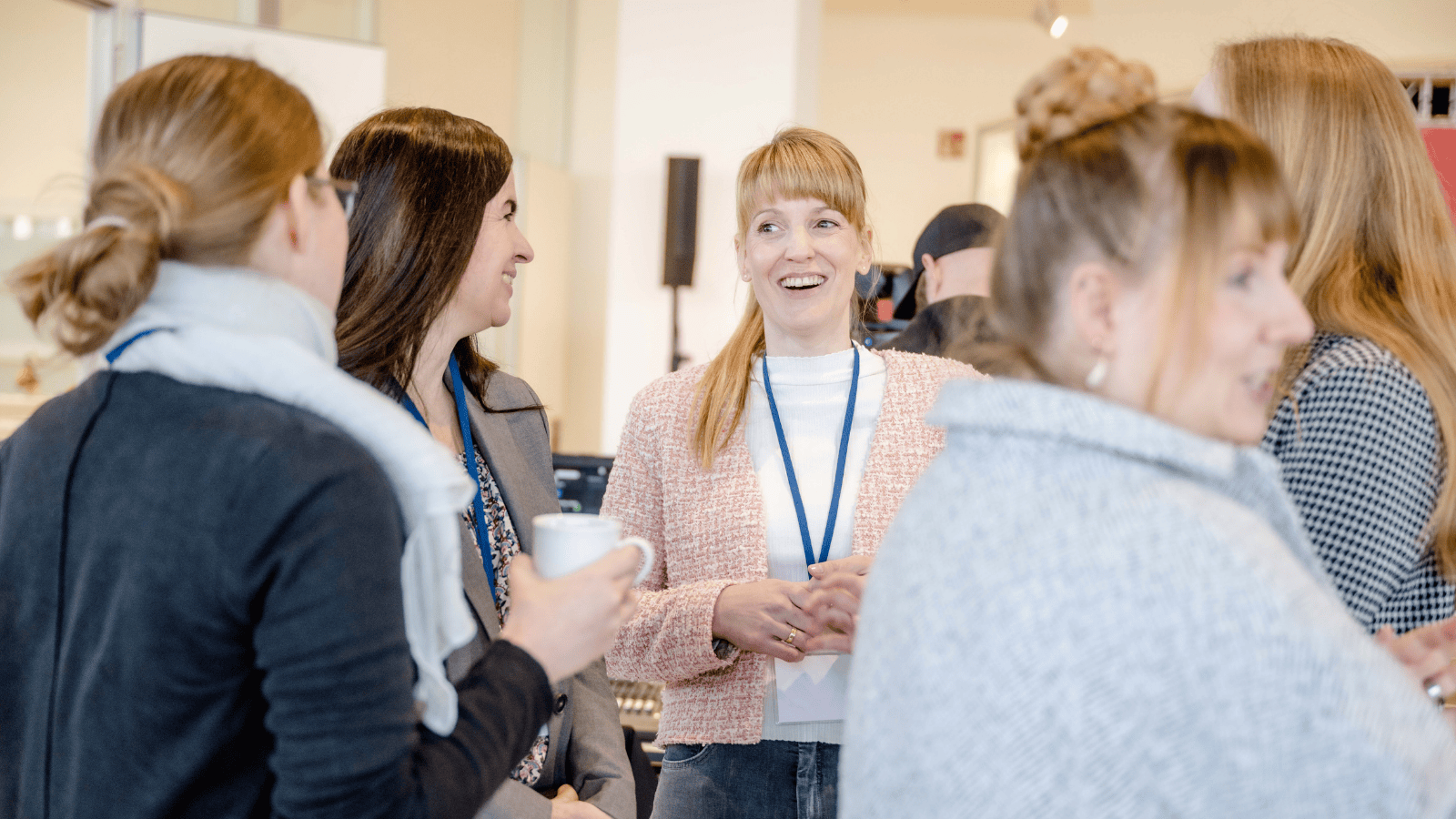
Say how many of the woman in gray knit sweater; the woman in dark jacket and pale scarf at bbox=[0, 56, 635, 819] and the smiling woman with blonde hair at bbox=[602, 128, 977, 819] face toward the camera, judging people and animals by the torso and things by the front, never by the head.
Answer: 1

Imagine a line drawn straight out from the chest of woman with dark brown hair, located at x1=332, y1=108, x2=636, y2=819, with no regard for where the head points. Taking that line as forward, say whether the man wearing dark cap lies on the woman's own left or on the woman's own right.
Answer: on the woman's own left

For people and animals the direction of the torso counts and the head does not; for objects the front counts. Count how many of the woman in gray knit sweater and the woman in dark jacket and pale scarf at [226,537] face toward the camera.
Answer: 0

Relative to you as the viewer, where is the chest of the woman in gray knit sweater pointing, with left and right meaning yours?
facing away from the viewer and to the right of the viewer

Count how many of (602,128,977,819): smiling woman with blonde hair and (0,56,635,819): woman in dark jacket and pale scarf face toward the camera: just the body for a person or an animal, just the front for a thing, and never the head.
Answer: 1

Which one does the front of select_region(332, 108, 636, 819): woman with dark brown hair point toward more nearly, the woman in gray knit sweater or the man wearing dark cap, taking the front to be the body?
the woman in gray knit sweater

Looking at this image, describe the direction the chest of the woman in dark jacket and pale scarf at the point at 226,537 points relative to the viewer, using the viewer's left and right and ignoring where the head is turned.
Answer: facing away from the viewer and to the right of the viewer

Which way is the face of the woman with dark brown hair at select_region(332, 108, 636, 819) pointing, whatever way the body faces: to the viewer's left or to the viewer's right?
to the viewer's right

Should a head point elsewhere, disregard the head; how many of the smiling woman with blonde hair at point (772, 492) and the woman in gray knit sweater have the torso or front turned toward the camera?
1
